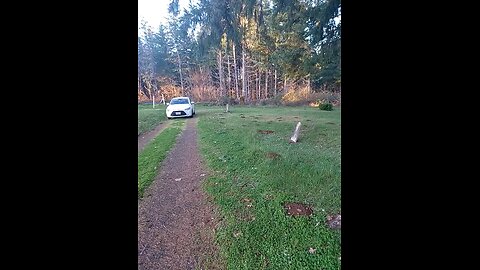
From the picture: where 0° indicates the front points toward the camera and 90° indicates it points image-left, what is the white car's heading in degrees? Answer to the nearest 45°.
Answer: approximately 0°

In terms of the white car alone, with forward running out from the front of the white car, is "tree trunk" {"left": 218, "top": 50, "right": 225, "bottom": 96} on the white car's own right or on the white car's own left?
on the white car's own left
